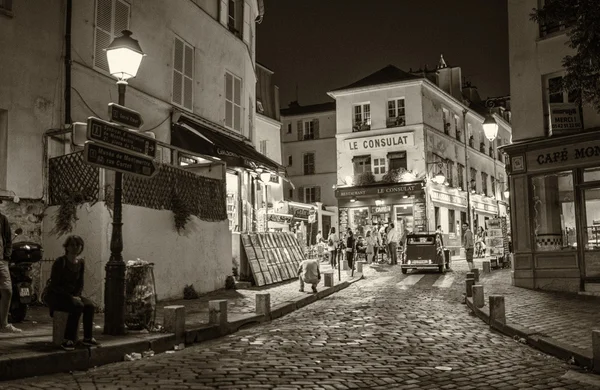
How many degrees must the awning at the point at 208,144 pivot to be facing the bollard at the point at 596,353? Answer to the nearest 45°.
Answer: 0° — it already faces it

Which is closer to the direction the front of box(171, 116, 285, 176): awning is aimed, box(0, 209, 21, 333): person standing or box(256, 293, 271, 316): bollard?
the bollard

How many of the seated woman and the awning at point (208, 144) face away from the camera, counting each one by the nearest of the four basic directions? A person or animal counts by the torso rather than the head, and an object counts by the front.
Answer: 0

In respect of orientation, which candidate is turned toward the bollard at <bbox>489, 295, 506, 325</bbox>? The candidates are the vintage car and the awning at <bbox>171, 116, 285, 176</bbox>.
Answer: the awning

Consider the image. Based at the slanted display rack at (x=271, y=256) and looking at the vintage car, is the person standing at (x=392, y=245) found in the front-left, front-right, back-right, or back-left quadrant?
front-left

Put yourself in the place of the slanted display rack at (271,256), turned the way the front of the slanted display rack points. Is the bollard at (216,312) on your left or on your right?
on your right

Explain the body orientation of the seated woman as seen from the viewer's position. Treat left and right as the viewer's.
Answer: facing the viewer and to the right of the viewer

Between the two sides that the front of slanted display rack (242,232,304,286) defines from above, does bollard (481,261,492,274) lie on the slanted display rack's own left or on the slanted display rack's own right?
on the slanted display rack's own left

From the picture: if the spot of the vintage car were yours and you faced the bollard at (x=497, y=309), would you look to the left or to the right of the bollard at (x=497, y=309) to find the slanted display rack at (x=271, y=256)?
right

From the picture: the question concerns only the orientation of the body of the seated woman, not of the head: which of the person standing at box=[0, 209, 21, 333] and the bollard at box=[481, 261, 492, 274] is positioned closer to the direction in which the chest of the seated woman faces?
the bollard

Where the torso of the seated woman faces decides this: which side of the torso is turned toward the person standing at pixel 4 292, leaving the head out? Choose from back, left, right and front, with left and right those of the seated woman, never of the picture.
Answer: back
